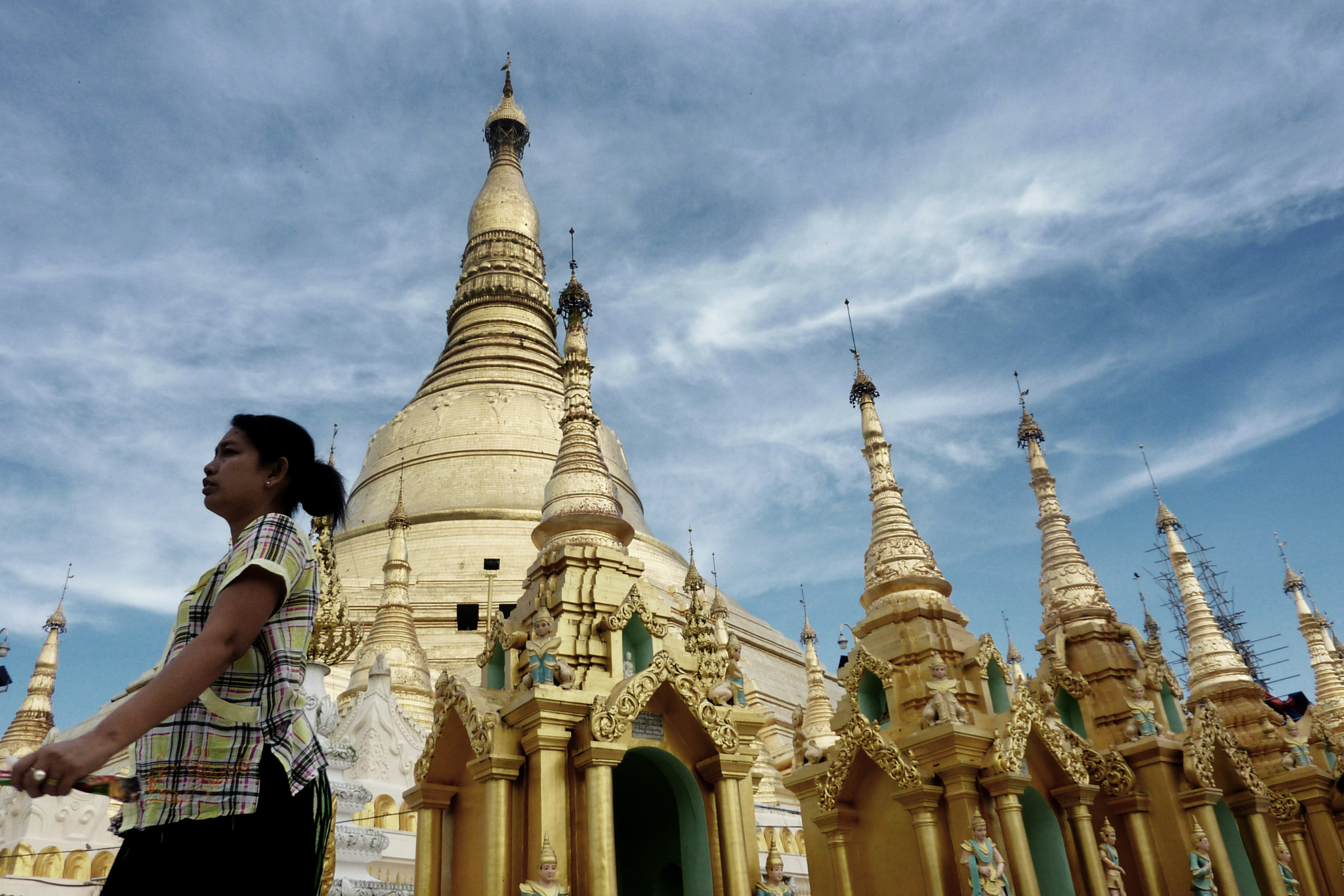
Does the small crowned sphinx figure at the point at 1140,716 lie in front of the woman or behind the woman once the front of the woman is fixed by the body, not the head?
behind

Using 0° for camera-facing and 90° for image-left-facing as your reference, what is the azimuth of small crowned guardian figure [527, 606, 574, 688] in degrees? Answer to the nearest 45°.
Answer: approximately 0°

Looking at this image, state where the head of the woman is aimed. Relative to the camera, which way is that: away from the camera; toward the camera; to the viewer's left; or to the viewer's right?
to the viewer's left

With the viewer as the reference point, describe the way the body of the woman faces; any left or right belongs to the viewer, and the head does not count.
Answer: facing to the left of the viewer

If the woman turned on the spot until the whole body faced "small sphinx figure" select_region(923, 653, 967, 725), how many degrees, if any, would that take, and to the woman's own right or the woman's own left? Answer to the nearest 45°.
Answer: approximately 135° to the woman's own right

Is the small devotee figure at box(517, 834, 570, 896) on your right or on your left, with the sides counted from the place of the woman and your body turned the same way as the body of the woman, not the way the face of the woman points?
on your right

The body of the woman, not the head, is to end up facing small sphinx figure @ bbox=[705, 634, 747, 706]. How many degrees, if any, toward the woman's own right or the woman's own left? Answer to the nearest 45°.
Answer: approximately 135° to the woman's own right

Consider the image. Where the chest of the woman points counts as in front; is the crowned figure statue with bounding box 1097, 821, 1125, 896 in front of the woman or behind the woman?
behind
